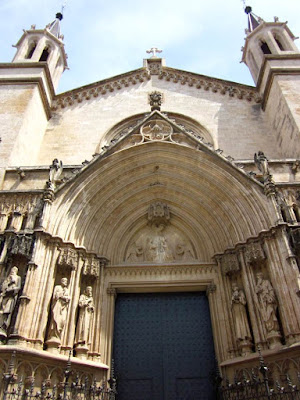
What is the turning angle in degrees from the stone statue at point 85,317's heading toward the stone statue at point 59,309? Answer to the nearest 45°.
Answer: approximately 90° to its right

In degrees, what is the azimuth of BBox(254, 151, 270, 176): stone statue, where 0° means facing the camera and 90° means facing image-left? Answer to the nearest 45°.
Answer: approximately 45°

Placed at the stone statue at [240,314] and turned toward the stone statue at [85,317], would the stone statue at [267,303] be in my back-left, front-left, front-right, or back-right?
back-left

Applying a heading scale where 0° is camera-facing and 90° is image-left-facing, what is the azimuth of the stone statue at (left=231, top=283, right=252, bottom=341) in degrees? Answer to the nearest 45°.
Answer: approximately 45°

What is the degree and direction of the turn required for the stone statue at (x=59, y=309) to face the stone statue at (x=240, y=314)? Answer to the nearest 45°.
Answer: approximately 45° to its left

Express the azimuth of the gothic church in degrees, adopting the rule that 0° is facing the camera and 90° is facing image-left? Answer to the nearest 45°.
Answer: approximately 0°
